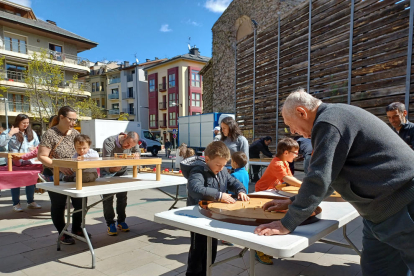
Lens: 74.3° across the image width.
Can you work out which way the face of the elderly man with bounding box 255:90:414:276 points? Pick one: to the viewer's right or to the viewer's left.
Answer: to the viewer's left

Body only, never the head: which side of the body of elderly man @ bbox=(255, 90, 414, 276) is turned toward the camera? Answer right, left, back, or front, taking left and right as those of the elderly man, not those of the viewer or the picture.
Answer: left

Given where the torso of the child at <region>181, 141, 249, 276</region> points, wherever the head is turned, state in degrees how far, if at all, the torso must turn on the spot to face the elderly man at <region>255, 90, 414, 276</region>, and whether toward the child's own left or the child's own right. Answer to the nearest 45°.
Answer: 0° — they already face them

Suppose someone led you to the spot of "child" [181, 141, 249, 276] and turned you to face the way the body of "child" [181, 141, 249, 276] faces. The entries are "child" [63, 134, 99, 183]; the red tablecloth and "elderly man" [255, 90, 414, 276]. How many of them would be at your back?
2

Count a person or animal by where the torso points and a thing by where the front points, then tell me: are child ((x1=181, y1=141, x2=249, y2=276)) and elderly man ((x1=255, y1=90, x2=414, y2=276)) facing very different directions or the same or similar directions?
very different directions
